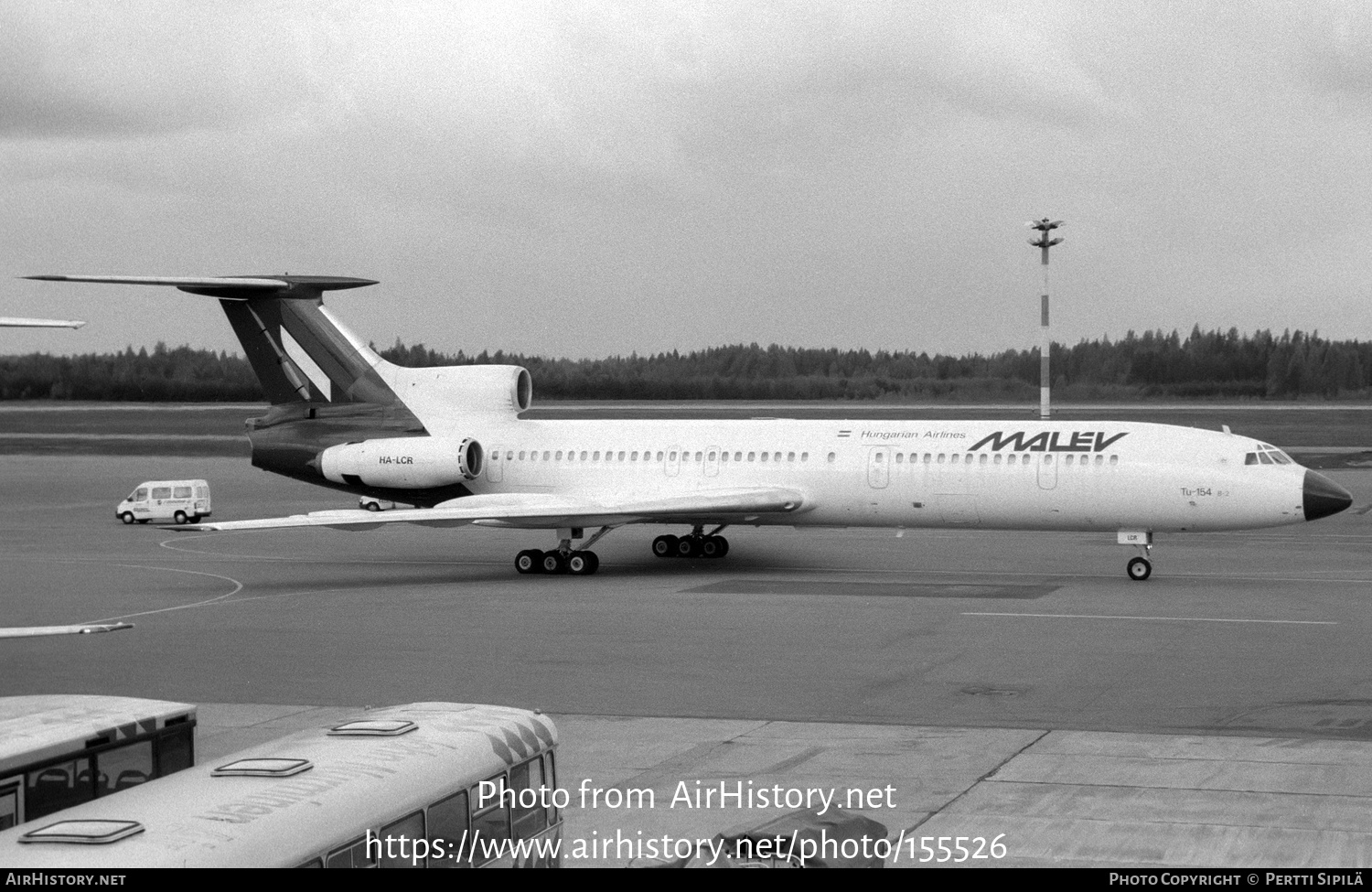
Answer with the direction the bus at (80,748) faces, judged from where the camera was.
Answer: facing away from the viewer and to the right of the viewer

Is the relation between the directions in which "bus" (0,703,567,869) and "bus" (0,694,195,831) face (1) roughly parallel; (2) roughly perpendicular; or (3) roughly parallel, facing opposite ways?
roughly parallel

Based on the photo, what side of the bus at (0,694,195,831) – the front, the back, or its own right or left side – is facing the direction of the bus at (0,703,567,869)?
right

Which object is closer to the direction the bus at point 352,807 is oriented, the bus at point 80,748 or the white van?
the white van

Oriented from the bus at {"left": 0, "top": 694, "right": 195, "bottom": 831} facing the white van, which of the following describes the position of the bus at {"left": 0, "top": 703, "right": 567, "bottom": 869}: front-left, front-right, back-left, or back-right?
back-right

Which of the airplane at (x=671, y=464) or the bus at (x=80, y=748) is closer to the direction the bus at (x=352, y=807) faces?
the airplane

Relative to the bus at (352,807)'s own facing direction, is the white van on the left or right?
on its left

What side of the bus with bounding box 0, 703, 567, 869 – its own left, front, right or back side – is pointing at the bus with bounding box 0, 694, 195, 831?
left

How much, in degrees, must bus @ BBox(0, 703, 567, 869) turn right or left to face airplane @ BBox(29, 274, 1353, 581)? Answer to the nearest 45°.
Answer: approximately 45° to its left

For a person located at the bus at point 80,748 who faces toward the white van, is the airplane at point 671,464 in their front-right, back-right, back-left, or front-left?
front-right

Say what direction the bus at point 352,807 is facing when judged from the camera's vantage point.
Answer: facing away from the viewer and to the right of the viewer

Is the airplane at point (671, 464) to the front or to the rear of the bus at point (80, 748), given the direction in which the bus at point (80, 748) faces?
to the front

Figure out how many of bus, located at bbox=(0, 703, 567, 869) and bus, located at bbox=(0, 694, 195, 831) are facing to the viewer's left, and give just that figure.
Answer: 0
